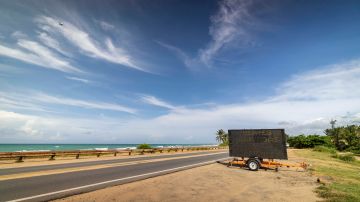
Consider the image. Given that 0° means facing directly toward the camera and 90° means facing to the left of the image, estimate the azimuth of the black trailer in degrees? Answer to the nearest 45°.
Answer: approximately 270°
